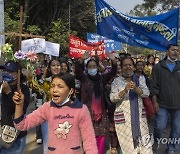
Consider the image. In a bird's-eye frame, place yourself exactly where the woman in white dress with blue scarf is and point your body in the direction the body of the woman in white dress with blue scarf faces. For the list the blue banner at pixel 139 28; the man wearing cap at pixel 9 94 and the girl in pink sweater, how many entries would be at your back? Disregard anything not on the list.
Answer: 1

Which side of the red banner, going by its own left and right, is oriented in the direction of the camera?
front

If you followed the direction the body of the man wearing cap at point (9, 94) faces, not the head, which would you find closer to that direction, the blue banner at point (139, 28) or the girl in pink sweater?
the girl in pink sweater

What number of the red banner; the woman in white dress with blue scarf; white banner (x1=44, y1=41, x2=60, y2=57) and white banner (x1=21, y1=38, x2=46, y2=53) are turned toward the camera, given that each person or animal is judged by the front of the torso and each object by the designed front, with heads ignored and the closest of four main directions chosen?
4

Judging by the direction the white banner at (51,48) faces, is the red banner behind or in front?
behind

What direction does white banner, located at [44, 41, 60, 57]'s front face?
toward the camera

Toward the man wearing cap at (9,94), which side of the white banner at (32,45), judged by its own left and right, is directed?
front

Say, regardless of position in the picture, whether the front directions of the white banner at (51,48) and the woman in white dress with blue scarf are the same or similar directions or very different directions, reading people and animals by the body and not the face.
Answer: same or similar directions

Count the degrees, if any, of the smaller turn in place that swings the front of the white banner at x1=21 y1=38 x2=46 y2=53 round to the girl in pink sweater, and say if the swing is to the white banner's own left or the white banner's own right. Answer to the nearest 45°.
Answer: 0° — it already faces them

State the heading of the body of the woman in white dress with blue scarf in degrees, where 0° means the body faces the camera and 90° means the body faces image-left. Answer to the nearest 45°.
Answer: approximately 0°

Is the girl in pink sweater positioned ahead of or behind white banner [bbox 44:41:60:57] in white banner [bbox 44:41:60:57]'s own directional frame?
ahead

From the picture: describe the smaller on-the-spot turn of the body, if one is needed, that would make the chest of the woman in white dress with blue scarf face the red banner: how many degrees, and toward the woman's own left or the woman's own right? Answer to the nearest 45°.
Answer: approximately 180°

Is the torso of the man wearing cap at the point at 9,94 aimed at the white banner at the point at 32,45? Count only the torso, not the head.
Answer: no

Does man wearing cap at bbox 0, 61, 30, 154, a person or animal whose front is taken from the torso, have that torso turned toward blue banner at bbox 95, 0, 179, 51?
no
